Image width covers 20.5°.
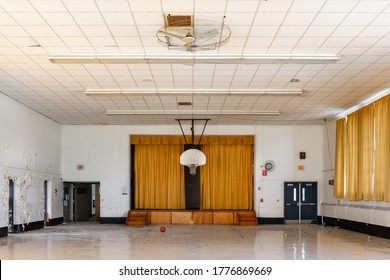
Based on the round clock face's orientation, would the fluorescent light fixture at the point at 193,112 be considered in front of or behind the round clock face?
in front

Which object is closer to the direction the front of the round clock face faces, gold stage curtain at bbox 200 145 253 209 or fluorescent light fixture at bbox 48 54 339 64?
the fluorescent light fixture

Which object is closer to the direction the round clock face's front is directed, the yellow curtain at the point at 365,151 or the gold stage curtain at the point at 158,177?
the yellow curtain

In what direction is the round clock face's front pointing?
toward the camera

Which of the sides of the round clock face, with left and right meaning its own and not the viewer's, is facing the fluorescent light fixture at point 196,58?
front

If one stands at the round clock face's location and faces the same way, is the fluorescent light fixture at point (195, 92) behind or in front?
in front
